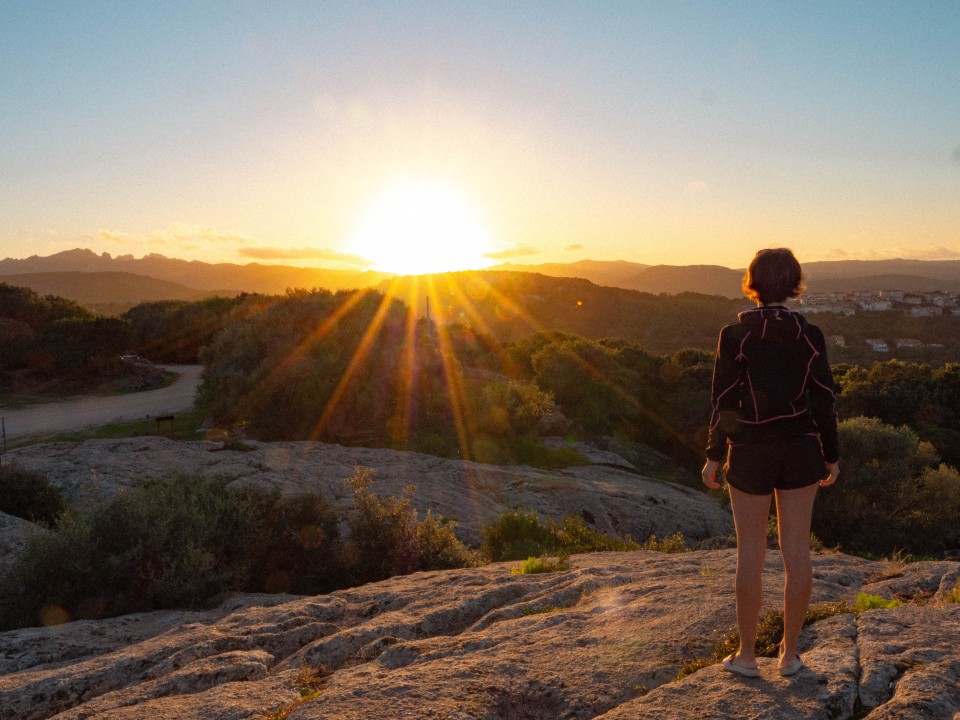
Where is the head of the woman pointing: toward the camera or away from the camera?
away from the camera

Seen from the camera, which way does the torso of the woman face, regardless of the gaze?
away from the camera

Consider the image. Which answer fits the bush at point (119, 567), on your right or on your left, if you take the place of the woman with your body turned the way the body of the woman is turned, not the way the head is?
on your left

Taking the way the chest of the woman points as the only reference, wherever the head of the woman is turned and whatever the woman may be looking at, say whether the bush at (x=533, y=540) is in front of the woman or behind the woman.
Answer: in front

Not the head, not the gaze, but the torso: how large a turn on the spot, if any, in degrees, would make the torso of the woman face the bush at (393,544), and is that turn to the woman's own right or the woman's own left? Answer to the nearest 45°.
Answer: approximately 45° to the woman's own left
